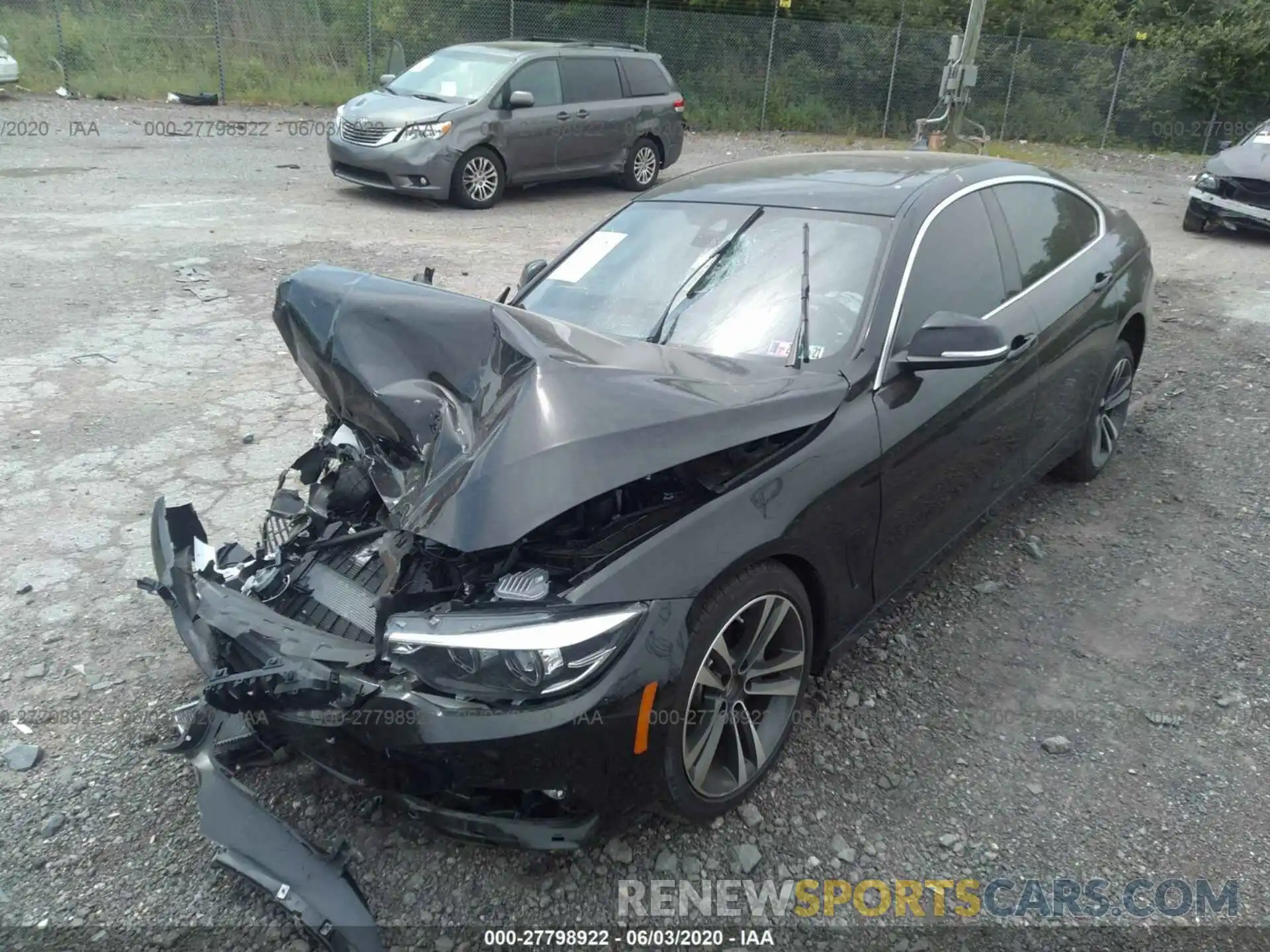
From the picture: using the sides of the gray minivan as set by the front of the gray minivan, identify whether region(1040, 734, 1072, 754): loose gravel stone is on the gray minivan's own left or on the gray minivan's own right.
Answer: on the gray minivan's own left

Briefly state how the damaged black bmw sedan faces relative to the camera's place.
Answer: facing the viewer and to the left of the viewer

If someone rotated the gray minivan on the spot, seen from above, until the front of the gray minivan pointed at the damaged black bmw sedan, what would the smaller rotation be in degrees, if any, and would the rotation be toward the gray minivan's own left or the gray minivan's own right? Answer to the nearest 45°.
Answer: approximately 45° to the gray minivan's own left

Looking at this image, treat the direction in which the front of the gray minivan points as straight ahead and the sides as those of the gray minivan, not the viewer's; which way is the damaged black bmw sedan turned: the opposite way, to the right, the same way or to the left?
the same way

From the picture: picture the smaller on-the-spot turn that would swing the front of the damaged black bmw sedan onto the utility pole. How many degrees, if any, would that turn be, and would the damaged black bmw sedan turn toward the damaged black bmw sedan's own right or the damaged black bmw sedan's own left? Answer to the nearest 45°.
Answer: approximately 135° to the damaged black bmw sedan's own right

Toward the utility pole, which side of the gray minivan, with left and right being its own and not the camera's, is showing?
back

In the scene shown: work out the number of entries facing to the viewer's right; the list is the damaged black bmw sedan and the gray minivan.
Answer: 0

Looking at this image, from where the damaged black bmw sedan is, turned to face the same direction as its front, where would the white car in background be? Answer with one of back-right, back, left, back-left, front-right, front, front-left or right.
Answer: right

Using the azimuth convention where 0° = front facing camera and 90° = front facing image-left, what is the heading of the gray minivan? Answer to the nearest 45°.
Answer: approximately 45°
